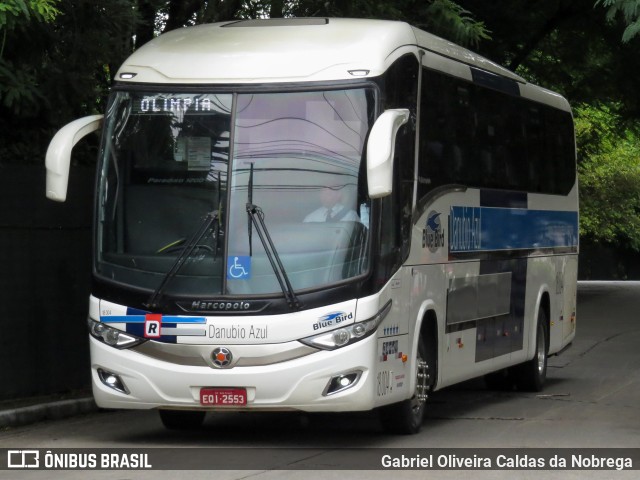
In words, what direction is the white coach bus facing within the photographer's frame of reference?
facing the viewer and to the left of the viewer
